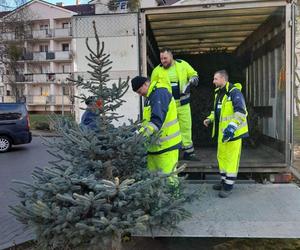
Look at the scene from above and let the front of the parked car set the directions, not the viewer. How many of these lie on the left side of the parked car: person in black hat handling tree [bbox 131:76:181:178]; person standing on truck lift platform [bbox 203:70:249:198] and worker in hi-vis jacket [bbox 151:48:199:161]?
3

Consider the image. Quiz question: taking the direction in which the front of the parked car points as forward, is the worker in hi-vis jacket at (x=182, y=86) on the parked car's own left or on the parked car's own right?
on the parked car's own left

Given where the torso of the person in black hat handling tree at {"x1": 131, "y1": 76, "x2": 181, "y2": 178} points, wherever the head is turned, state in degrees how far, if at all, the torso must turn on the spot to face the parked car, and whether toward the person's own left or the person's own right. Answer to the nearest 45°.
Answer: approximately 45° to the person's own right

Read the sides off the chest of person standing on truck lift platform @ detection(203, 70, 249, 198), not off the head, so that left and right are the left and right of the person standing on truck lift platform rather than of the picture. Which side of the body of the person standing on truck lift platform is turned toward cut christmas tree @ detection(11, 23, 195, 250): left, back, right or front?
front

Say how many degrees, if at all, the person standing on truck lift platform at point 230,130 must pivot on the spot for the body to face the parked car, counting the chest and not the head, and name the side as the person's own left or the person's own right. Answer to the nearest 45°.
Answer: approximately 90° to the person's own right

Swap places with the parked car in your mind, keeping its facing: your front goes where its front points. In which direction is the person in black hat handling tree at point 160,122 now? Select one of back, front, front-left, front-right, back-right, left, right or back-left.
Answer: left

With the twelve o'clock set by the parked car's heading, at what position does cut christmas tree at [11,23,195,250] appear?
The cut christmas tree is roughly at 9 o'clock from the parked car.

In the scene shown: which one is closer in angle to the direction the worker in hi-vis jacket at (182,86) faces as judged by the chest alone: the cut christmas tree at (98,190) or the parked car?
the cut christmas tree

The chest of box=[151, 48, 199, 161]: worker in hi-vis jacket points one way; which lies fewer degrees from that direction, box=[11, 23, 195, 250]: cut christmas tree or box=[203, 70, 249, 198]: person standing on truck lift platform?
the cut christmas tree

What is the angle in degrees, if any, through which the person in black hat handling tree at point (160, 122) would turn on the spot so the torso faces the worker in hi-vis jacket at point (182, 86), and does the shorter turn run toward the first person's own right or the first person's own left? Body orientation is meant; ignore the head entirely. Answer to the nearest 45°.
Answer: approximately 90° to the first person's own right

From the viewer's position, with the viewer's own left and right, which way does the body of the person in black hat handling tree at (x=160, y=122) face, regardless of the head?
facing to the left of the viewer
